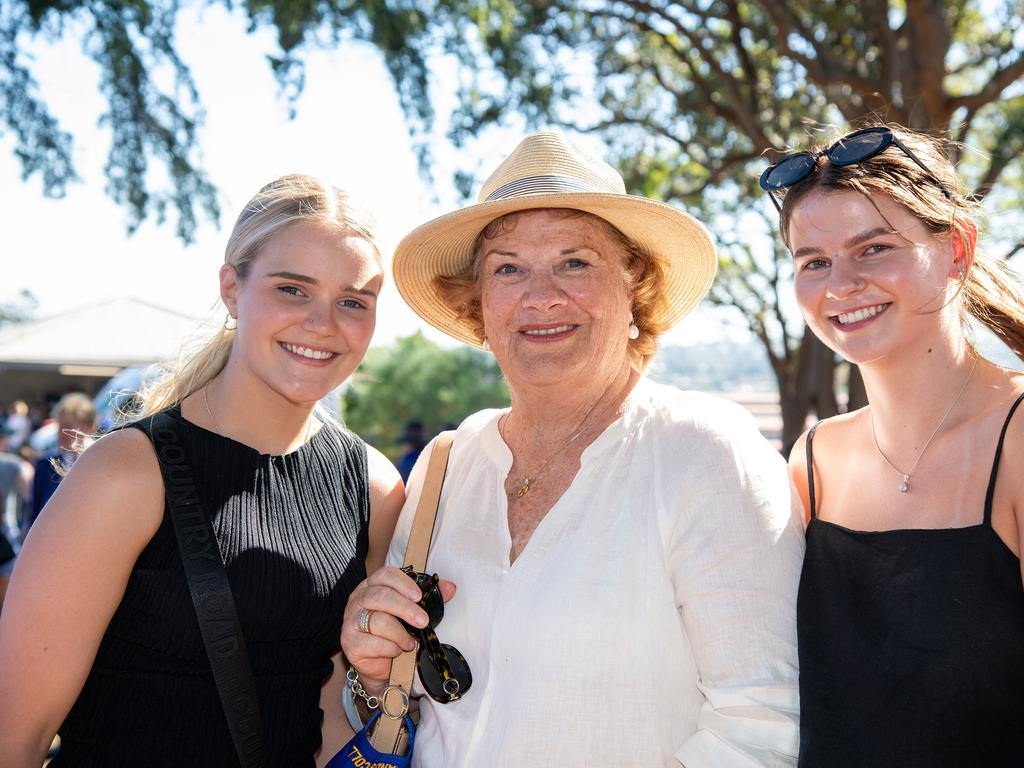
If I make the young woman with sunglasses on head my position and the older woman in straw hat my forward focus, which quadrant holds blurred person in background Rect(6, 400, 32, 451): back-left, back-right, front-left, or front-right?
front-right

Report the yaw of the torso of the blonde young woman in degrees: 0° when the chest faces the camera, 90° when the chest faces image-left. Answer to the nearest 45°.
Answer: approximately 315°

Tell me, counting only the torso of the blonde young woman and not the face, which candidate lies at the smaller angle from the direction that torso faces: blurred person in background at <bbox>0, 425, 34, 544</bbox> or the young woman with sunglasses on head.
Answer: the young woman with sunglasses on head

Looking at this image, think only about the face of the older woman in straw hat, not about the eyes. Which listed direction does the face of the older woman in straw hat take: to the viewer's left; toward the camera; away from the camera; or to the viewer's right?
toward the camera

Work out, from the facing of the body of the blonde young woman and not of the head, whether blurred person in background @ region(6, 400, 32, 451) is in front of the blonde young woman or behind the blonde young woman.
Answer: behind
